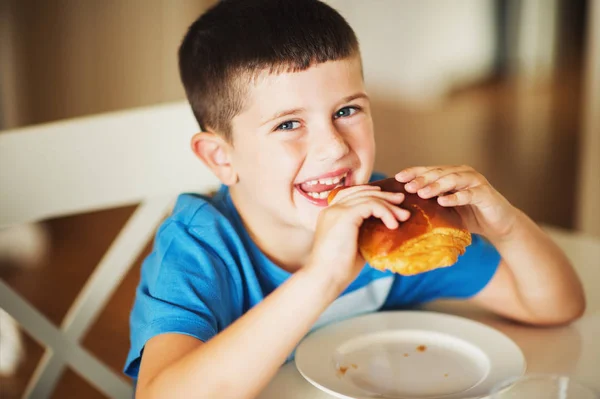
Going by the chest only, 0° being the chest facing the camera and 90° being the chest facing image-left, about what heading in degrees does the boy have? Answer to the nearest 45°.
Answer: approximately 315°
